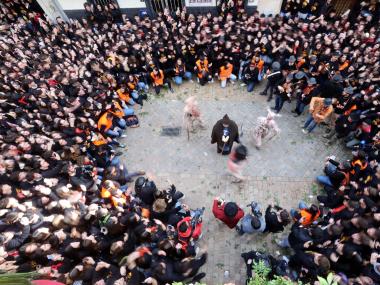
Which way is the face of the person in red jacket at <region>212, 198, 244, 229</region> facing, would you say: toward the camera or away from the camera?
away from the camera

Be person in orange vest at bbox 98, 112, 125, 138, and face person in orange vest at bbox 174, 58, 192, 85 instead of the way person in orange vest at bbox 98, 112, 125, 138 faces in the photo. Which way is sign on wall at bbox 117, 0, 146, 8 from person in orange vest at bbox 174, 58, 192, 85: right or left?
left

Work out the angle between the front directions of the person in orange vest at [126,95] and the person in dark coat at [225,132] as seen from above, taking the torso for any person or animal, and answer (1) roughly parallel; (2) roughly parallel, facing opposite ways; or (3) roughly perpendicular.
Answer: roughly perpendicular

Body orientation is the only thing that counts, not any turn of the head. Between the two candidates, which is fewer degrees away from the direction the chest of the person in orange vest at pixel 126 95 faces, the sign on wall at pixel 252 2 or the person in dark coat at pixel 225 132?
the person in dark coat

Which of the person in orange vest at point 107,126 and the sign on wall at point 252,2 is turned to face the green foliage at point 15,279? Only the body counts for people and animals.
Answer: the sign on wall

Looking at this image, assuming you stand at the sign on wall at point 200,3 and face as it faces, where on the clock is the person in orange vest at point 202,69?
The person in orange vest is roughly at 12 o'clock from the sign on wall.

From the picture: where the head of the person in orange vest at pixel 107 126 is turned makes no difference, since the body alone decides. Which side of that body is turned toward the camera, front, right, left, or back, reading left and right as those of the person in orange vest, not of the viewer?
right

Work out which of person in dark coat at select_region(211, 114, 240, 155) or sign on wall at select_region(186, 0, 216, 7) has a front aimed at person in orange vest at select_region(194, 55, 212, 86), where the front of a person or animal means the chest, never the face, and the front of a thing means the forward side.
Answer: the sign on wall

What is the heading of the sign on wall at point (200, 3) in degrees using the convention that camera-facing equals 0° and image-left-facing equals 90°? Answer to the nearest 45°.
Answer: approximately 0°

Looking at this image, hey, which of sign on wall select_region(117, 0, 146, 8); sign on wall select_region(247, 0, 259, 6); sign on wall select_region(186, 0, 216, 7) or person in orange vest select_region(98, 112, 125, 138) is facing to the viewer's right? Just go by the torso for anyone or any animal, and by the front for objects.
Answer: the person in orange vest

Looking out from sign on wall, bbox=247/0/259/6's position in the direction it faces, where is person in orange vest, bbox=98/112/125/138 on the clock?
The person in orange vest is roughly at 1 o'clock from the sign on wall.

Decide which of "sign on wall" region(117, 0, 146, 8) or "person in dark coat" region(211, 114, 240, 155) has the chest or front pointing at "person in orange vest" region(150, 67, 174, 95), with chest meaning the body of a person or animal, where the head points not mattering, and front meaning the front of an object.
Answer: the sign on wall

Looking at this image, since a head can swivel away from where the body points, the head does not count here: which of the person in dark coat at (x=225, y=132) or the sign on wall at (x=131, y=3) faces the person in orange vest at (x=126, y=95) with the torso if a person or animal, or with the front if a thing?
the sign on wall
